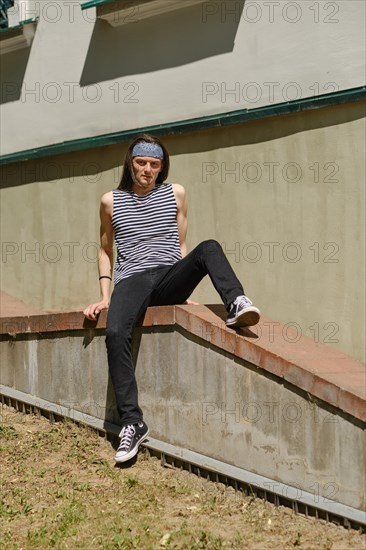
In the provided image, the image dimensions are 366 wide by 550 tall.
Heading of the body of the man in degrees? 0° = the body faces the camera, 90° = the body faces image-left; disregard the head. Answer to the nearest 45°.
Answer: approximately 0°
